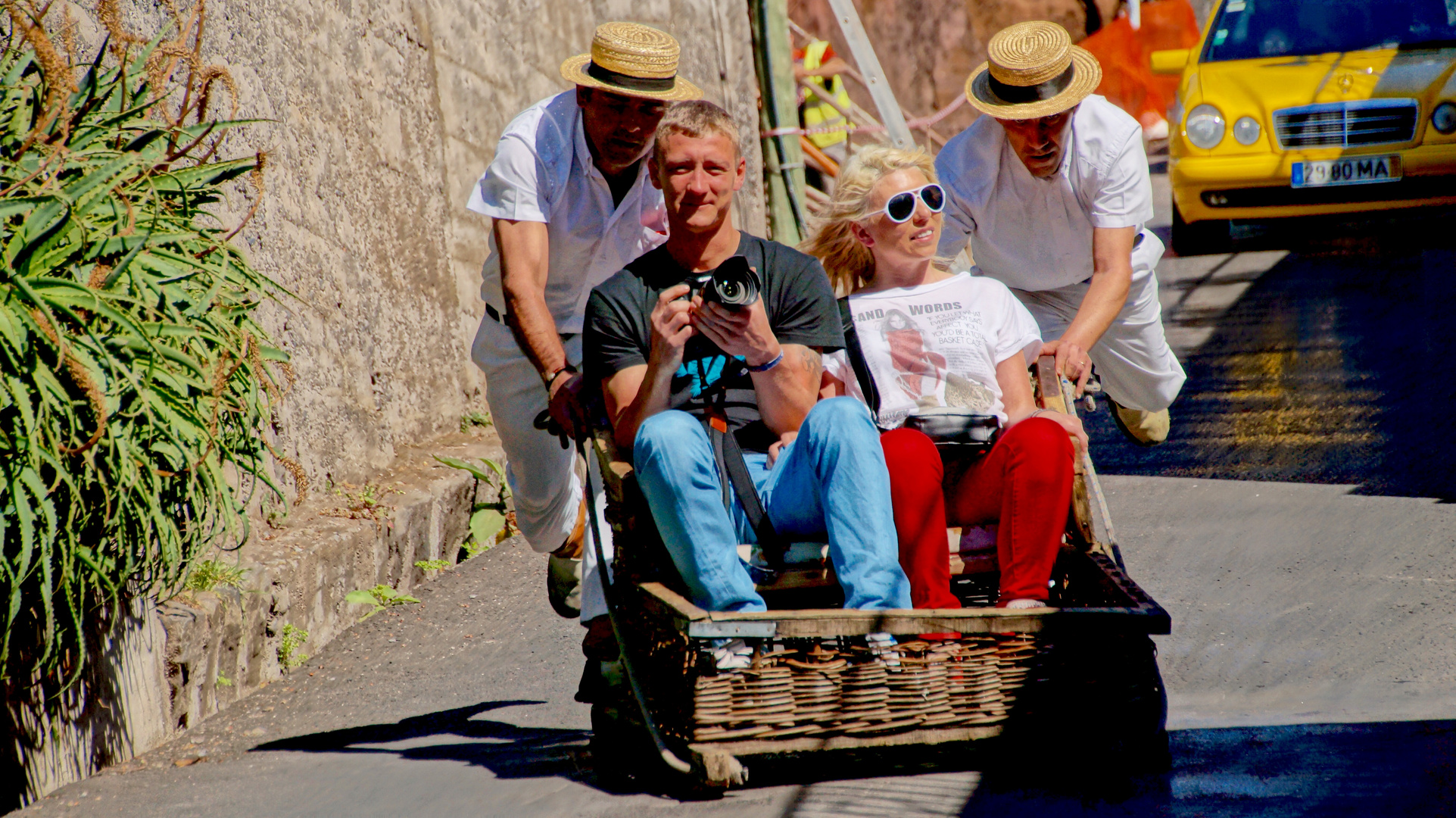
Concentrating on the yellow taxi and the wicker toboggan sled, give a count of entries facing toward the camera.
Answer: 2

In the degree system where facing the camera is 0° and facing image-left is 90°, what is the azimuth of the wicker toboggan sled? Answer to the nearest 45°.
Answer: approximately 0°

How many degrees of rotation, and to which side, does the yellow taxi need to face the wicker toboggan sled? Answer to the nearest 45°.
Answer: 0° — it already faces it

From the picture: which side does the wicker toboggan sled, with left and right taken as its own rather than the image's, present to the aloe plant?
right

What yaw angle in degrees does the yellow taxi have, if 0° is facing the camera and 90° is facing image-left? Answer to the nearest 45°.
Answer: approximately 0°
